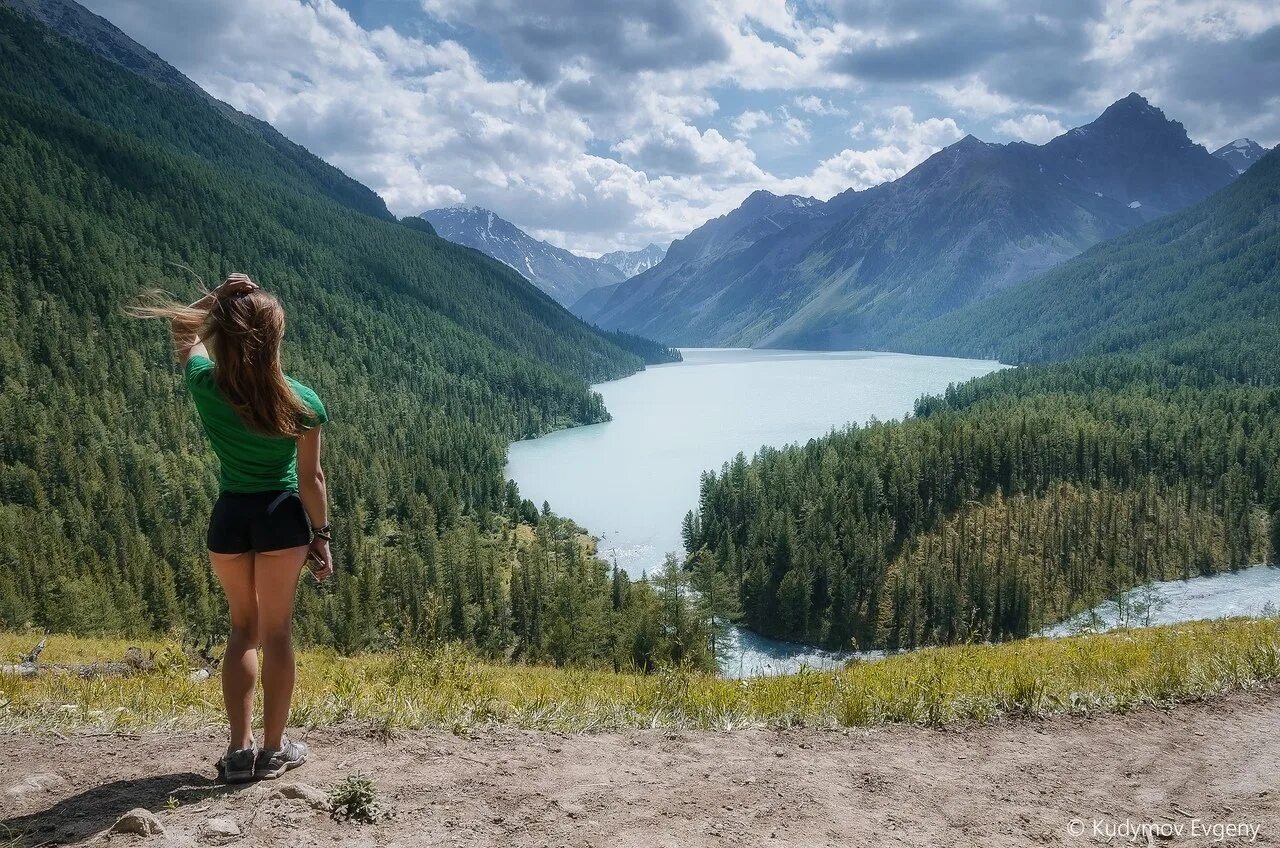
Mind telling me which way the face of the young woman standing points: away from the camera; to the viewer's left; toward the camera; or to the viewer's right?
away from the camera

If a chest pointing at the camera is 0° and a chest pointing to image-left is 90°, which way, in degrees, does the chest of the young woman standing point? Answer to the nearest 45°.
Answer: approximately 180°
